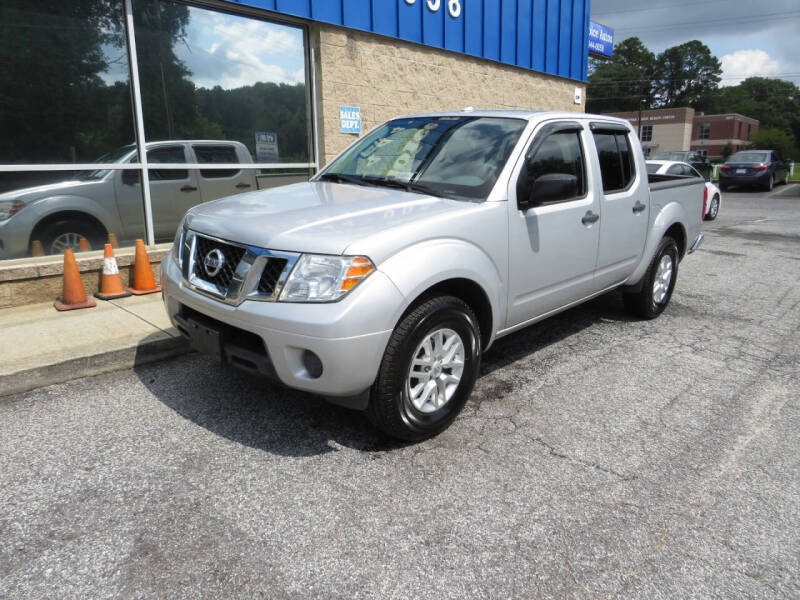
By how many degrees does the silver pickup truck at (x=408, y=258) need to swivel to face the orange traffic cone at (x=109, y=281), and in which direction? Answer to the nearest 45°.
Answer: approximately 90° to its right

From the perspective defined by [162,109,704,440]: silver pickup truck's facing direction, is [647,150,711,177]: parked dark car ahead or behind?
behind

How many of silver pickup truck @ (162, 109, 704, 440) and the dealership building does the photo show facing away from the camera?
0

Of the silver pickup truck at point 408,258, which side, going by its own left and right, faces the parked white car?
back

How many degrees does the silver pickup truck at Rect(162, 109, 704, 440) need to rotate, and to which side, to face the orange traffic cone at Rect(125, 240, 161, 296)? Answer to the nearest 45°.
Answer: approximately 90° to its right

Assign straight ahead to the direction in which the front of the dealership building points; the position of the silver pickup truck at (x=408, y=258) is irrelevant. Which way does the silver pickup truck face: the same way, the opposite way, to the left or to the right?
to the right

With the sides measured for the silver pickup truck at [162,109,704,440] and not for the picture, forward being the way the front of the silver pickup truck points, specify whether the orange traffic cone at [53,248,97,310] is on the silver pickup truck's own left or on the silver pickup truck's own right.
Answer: on the silver pickup truck's own right

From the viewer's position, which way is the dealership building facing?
facing the viewer and to the right of the viewer

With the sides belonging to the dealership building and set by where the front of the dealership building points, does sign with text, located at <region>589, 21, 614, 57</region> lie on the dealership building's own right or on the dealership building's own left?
on the dealership building's own left

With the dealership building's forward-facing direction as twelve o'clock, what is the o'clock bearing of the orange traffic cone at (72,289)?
The orange traffic cone is roughly at 2 o'clock from the dealership building.

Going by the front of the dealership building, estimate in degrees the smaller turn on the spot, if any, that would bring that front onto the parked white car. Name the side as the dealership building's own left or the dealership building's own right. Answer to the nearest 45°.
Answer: approximately 90° to the dealership building's own left

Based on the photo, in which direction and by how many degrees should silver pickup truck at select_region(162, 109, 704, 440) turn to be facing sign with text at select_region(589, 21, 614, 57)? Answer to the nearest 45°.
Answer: approximately 135° to its right
